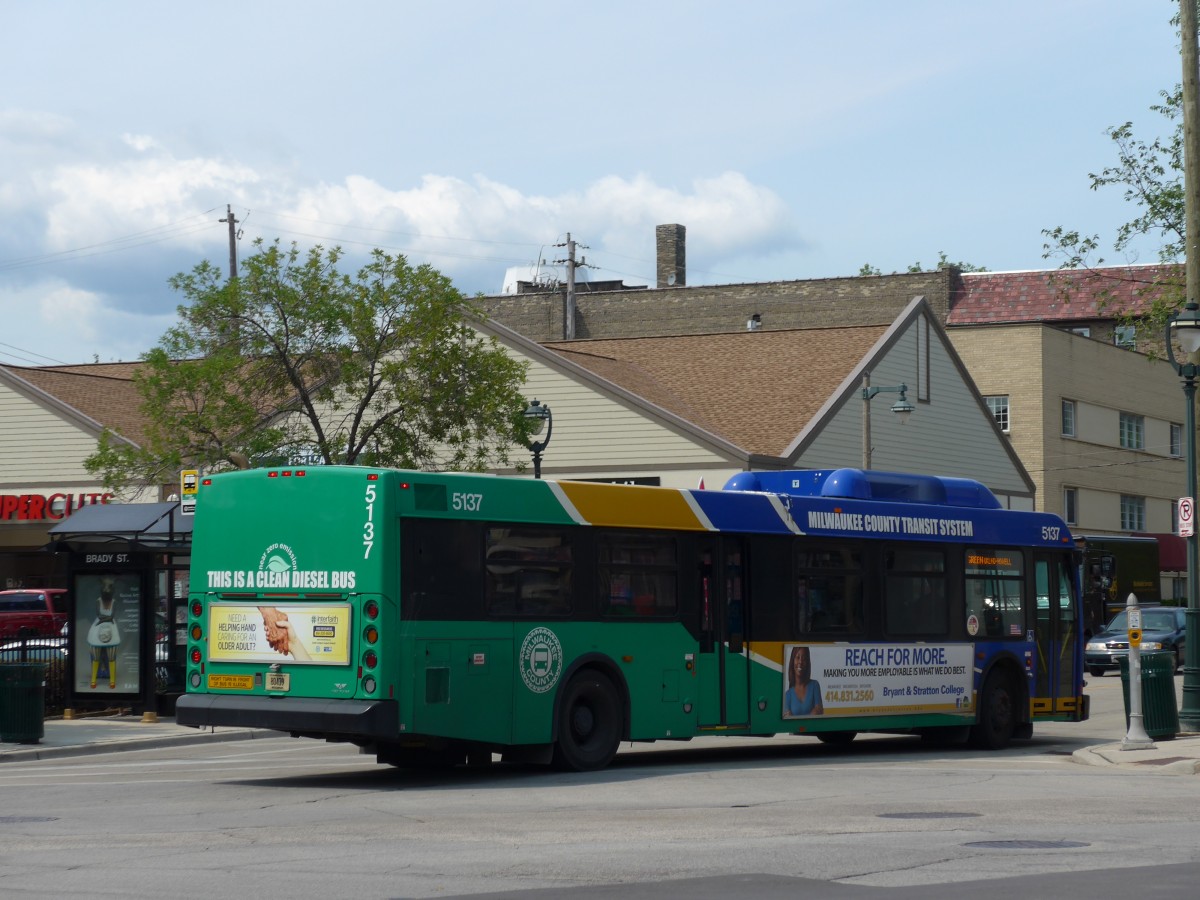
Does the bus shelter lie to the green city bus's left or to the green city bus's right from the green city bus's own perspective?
on its left

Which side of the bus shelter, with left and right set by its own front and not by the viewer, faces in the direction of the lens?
right

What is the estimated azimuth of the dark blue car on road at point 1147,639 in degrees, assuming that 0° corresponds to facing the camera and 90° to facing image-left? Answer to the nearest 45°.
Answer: approximately 45°

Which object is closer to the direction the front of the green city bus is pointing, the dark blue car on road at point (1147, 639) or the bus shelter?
the dark blue car on road

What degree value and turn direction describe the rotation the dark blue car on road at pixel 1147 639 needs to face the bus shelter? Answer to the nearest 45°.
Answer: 0° — it already faces it

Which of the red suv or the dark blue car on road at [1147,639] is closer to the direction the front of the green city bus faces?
the dark blue car on road

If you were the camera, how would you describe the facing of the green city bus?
facing away from the viewer and to the right of the viewer

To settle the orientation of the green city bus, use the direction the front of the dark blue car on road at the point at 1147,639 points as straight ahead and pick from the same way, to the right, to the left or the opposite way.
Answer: the opposite way
